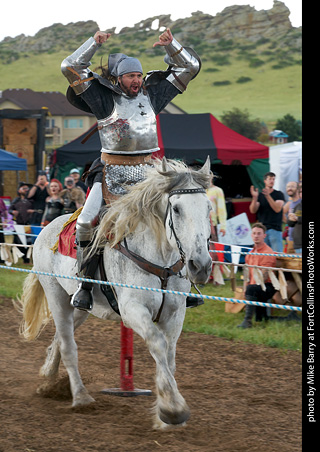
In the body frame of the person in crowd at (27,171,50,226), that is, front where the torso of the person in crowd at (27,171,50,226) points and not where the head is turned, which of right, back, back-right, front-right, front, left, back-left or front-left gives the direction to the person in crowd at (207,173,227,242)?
front-left

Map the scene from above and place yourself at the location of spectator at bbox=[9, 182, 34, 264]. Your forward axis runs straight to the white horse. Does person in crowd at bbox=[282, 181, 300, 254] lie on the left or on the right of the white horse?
left

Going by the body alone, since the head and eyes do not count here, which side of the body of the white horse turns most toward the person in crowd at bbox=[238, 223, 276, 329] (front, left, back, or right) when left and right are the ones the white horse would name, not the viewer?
left

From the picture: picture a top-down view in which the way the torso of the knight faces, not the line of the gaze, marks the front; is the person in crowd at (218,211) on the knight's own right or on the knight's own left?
on the knight's own left

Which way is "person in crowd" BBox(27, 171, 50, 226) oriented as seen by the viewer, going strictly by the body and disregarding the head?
toward the camera

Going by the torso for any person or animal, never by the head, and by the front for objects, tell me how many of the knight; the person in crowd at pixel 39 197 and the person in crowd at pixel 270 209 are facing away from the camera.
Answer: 0

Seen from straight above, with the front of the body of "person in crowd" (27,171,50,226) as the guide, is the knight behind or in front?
in front

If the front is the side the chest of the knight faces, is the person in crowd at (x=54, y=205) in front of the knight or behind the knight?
behind

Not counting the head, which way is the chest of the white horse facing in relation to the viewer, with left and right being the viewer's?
facing the viewer and to the right of the viewer

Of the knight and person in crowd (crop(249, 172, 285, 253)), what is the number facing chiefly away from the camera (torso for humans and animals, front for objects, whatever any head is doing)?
0

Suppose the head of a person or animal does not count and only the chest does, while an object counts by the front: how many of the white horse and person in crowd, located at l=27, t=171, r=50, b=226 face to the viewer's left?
0

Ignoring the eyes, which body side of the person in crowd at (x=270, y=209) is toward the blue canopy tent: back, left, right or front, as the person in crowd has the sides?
right

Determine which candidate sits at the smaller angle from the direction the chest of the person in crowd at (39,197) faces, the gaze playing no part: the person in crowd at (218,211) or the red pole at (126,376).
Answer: the red pole

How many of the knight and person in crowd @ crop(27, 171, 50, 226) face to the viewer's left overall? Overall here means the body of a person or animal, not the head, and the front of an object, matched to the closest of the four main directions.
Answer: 0
